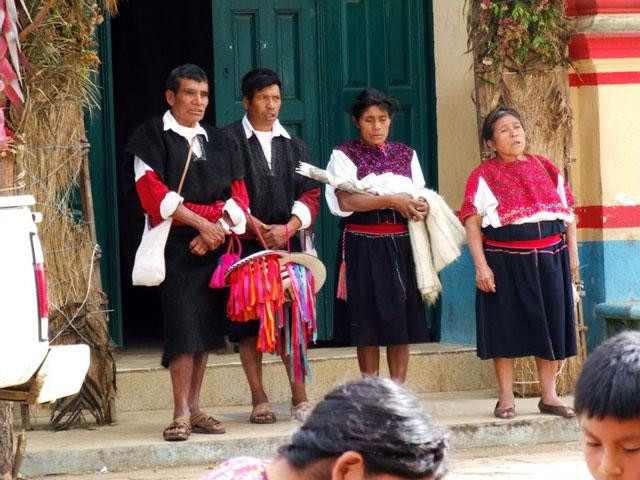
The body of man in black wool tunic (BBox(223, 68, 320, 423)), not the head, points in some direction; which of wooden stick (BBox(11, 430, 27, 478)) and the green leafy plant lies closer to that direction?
the wooden stick

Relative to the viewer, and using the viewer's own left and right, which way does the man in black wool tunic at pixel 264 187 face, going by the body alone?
facing the viewer

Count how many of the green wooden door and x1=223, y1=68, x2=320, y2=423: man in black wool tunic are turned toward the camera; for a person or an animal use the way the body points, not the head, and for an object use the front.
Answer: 2

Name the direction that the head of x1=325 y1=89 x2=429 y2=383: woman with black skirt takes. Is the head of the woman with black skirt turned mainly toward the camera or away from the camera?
toward the camera

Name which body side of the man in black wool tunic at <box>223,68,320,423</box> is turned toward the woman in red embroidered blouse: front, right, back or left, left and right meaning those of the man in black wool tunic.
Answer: left

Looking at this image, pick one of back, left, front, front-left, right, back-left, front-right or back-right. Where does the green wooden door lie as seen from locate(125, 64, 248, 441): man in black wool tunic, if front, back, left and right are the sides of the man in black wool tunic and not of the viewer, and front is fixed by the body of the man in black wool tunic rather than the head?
left

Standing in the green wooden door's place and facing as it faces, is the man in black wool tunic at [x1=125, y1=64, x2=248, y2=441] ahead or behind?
ahead

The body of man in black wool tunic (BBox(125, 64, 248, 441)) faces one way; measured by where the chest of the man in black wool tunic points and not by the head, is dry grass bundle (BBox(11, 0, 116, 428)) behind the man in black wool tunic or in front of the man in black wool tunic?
behind

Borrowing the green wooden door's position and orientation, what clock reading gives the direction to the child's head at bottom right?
The child's head at bottom right is roughly at 12 o'clock from the green wooden door.

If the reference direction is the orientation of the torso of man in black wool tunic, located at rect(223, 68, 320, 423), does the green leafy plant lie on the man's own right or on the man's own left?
on the man's own left

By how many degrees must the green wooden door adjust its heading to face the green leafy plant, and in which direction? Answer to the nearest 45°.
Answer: approximately 45° to its left

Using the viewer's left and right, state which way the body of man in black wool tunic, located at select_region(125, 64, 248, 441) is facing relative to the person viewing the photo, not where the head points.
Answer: facing the viewer and to the right of the viewer
